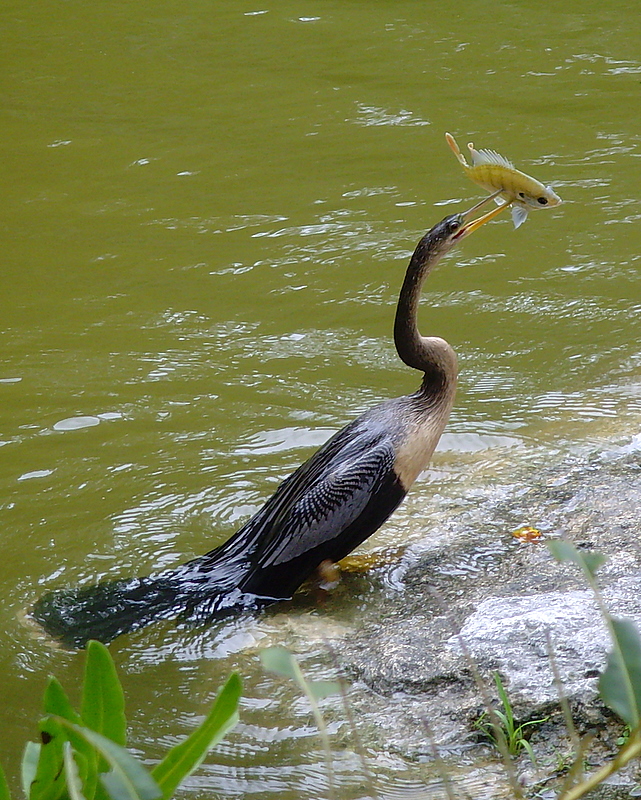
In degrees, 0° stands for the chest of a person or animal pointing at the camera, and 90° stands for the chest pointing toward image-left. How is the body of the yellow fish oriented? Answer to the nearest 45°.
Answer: approximately 270°

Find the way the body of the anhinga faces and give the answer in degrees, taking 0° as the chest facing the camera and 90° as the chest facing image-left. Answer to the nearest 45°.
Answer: approximately 270°

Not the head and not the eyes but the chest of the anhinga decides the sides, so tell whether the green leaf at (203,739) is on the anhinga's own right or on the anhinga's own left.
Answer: on the anhinga's own right

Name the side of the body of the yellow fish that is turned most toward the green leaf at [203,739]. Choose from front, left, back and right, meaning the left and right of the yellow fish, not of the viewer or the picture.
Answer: right

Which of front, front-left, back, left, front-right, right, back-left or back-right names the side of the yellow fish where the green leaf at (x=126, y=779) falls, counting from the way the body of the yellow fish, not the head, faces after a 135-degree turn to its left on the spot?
back-left

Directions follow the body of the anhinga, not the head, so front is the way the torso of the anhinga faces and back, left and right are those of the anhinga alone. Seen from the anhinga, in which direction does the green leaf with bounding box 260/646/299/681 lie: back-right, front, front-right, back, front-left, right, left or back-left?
right

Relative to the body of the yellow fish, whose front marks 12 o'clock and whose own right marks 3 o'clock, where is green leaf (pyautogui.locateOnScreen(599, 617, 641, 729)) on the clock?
The green leaf is roughly at 3 o'clock from the yellow fish.
